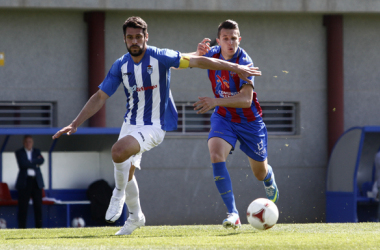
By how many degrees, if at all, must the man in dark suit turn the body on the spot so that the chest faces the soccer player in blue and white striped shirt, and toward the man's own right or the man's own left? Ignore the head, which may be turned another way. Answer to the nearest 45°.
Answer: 0° — they already face them

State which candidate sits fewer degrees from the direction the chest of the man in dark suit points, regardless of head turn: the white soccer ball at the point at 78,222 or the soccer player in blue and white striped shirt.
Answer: the soccer player in blue and white striped shirt

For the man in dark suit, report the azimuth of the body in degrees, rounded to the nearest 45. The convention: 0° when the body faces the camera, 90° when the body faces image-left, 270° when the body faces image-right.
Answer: approximately 0°

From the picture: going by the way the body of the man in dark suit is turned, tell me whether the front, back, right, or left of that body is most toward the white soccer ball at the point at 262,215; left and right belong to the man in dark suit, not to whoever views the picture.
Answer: front

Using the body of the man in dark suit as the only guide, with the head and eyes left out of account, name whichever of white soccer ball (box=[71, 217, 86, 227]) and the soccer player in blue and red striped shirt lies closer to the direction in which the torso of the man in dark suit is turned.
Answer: the soccer player in blue and red striped shirt

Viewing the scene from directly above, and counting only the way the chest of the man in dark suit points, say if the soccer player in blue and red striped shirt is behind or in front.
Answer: in front
